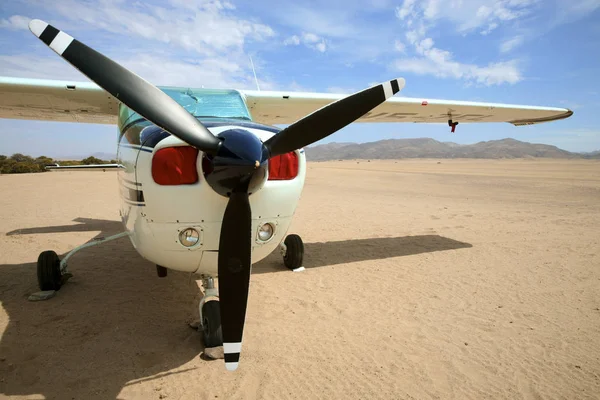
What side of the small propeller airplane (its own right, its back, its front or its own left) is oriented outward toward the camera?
front
